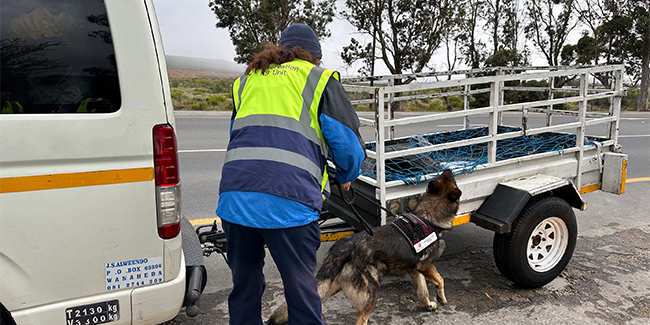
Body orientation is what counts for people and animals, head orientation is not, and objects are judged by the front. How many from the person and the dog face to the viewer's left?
0

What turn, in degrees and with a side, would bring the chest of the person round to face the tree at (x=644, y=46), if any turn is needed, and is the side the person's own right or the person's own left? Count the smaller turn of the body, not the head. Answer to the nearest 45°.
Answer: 0° — they already face it

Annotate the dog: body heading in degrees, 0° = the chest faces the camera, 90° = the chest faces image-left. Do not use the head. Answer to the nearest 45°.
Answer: approximately 225°

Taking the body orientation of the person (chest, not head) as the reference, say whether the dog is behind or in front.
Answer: in front

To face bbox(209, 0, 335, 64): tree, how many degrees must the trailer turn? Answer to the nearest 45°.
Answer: approximately 90° to its right

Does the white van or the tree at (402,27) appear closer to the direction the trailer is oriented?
the white van

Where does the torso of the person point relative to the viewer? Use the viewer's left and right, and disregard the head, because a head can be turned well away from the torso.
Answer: facing away from the viewer and to the right of the viewer

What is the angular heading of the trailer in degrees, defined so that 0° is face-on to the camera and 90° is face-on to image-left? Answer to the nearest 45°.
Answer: approximately 45°

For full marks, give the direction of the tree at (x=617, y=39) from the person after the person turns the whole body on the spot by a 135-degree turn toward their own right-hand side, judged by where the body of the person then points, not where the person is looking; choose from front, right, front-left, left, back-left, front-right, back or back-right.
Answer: back-left
